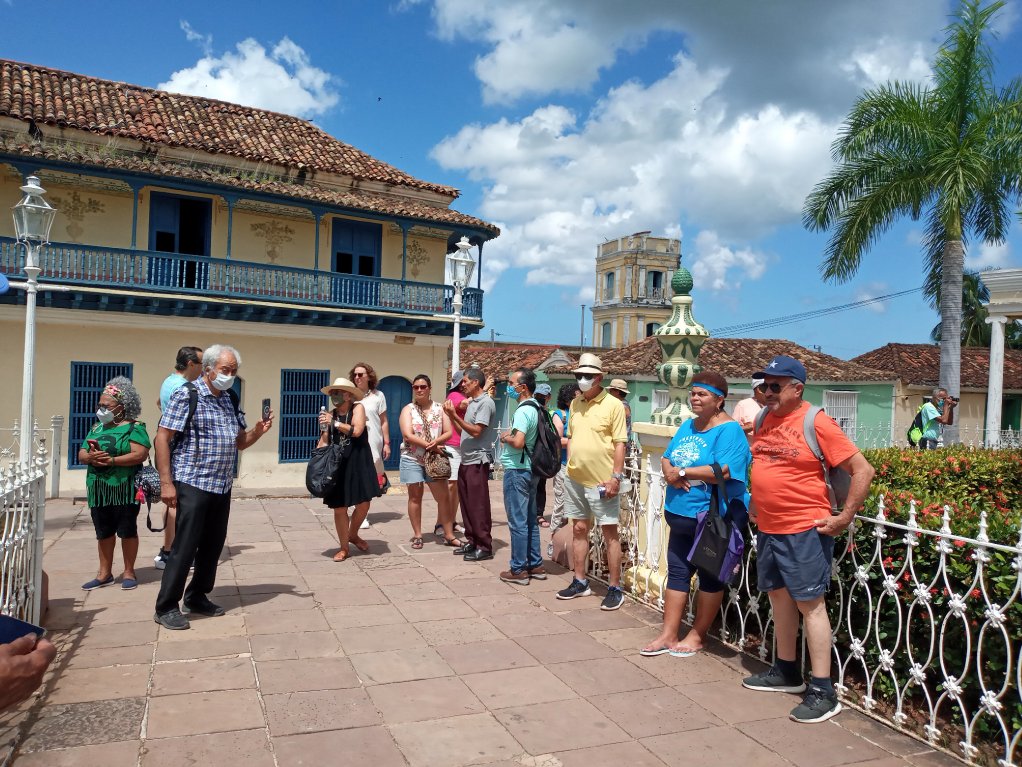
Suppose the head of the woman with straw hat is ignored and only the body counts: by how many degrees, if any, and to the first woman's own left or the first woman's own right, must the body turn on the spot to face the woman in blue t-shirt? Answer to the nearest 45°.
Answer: approximately 90° to the first woman's own left

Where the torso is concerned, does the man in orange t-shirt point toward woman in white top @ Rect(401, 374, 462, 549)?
no

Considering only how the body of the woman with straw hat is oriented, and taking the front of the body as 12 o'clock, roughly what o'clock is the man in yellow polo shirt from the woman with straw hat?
The man in yellow polo shirt is roughly at 9 o'clock from the woman with straw hat.

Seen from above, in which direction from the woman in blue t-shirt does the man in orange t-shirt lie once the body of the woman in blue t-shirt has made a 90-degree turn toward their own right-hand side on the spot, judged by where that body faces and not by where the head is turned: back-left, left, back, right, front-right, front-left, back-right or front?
back

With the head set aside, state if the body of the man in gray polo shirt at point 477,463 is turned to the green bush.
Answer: no

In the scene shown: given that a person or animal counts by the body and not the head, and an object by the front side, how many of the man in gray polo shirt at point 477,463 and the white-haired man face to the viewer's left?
1

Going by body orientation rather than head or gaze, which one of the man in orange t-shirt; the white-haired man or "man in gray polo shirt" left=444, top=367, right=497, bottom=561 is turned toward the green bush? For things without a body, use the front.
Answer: the white-haired man

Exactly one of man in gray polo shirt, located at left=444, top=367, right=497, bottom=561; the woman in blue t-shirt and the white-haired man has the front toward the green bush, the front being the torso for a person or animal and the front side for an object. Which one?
the white-haired man

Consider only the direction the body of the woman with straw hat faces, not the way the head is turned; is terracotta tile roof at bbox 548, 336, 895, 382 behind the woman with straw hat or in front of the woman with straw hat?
behind

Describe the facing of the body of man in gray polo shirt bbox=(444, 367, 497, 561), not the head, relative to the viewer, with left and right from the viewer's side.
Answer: facing to the left of the viewer

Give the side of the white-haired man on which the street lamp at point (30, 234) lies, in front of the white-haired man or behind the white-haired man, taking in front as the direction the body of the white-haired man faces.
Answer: behind

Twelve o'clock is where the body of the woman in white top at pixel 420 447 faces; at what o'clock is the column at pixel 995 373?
The column is roughly at 8 o'clock from the woman in white top.

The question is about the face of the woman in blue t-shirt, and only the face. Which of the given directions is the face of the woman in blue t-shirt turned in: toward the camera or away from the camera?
toward the camera

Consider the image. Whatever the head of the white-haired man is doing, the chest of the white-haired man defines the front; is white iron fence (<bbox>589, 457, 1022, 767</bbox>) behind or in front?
in front

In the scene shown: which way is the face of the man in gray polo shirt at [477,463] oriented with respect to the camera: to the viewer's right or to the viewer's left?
to the viewer's left

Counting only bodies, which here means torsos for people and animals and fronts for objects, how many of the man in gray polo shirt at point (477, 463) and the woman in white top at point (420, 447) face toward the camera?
1

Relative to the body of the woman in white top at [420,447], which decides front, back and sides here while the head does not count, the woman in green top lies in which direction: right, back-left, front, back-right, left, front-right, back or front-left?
front-right

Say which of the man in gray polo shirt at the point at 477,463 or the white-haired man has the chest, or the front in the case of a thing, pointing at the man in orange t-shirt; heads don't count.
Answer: the white-haired man

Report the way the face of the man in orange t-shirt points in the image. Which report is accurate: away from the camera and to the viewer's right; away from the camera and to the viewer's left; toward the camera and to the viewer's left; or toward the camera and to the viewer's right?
toward the camera and to the viewer's left

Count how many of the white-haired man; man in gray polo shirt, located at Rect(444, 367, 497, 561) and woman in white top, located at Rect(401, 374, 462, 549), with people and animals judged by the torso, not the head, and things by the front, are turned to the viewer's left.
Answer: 1
